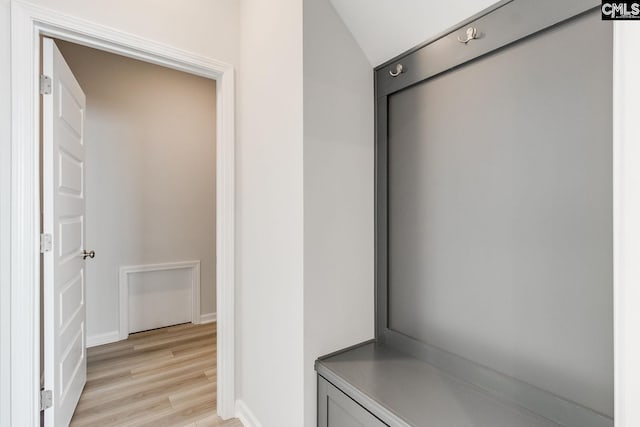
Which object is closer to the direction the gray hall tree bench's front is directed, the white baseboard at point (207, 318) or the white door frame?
the white door frame

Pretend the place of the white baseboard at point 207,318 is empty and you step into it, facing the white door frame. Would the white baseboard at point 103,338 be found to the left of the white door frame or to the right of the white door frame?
right

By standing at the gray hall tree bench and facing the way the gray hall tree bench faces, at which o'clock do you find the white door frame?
The white door frame is roughly at 1 o'clock from the gray hall tree bench.

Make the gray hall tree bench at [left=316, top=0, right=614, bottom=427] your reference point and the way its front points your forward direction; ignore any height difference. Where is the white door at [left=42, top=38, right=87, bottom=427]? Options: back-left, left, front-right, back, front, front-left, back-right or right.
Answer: front-right

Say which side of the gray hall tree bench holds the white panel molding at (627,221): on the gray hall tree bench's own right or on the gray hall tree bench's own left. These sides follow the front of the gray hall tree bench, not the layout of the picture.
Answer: on the gray hall tree bench's own left

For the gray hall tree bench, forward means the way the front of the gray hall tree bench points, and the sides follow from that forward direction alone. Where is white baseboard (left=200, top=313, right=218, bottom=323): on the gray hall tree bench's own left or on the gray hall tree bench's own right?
on the gray hall tree bench's own right

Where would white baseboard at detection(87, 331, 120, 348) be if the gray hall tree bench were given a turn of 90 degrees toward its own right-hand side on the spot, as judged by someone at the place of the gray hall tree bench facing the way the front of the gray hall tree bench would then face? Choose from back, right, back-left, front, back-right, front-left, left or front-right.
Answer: front-left

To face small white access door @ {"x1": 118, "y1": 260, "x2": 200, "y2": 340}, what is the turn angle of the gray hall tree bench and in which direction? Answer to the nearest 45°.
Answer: approximately 45° to its right

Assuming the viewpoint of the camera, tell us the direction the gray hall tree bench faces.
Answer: facing the viewer and to the left of the viewer
